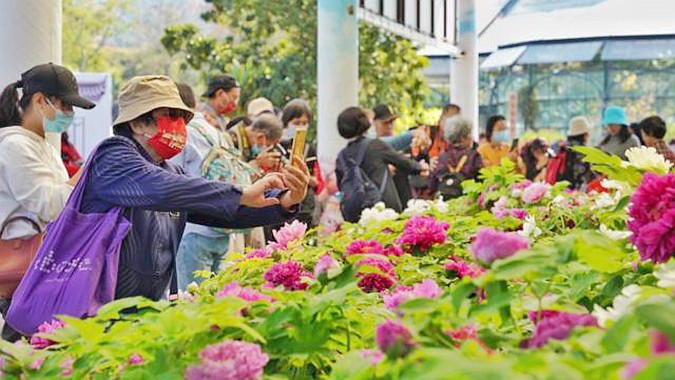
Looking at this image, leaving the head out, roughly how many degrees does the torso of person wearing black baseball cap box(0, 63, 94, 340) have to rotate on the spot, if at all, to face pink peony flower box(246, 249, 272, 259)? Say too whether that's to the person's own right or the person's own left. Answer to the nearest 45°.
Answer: approximately 45° to the person's own right

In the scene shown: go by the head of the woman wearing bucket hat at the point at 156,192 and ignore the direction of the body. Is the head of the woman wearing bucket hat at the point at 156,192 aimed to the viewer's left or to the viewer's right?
to the viewer's right

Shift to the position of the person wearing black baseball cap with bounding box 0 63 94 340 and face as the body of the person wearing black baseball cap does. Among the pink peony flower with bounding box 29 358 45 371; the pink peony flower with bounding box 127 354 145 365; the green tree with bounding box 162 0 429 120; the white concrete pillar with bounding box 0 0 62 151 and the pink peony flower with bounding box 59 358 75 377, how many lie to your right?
3

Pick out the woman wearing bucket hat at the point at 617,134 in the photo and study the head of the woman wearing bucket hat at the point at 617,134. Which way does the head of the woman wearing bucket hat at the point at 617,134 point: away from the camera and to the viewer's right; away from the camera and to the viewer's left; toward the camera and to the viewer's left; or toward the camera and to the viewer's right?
toward the camera and to the viewer's left

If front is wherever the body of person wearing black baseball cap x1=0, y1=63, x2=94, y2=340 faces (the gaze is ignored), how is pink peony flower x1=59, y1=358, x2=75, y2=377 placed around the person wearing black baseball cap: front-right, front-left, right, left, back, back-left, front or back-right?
right

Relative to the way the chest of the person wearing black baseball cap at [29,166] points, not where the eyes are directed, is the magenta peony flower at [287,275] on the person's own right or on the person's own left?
on the person's own right

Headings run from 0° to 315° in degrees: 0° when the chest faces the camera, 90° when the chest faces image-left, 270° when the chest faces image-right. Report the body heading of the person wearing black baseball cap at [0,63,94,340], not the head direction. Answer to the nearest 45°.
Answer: approximately 270°

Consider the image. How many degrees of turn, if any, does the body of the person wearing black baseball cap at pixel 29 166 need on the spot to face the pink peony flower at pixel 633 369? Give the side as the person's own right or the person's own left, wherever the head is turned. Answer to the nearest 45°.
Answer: approximately 90° to the person's own right

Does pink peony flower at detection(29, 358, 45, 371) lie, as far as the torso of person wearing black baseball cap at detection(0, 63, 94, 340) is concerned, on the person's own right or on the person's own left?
on the person's own right

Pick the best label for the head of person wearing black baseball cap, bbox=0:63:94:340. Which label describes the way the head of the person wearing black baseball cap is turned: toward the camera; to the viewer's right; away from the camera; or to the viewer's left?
to the viewer's right
